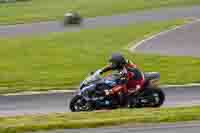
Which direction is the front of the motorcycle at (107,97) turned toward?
to the viewer's left

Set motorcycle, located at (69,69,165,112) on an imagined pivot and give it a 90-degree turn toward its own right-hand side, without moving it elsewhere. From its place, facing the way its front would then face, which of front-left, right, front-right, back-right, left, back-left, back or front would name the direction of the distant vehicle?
front
